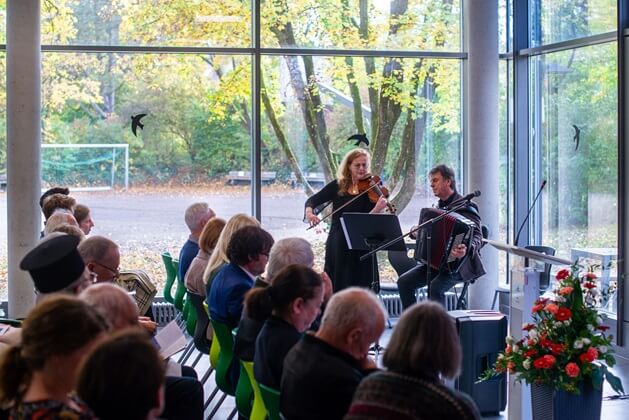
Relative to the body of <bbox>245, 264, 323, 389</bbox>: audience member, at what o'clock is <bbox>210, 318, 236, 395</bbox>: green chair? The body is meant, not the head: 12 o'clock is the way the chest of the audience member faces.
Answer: The green chair is roughly at 10 o'clock from the audience member.

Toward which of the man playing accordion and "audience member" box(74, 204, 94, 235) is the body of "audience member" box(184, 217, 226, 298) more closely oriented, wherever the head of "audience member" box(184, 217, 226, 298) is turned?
the man playing accordion

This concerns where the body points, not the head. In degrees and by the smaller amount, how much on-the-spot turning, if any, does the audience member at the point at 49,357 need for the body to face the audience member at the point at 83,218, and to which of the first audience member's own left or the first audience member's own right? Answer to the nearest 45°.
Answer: approximately 45° to the first audience member's own left
